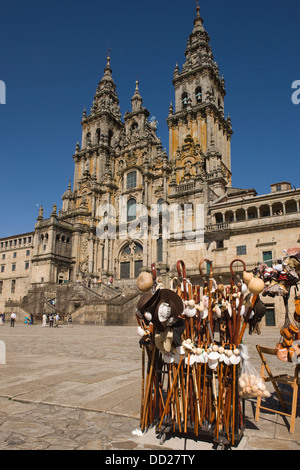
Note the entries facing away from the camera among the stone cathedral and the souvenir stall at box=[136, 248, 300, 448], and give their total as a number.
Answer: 0

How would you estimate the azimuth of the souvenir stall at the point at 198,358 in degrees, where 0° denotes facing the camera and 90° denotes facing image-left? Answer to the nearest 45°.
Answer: approximately 0°

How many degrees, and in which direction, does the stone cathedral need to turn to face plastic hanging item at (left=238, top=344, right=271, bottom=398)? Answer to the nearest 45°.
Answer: approximately 45° to its left

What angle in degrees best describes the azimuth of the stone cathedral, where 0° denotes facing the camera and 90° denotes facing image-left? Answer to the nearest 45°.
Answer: approximately 45°

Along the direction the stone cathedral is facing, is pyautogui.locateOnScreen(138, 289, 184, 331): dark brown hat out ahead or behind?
ahead

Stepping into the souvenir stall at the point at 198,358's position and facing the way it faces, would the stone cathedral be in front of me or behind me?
behind
